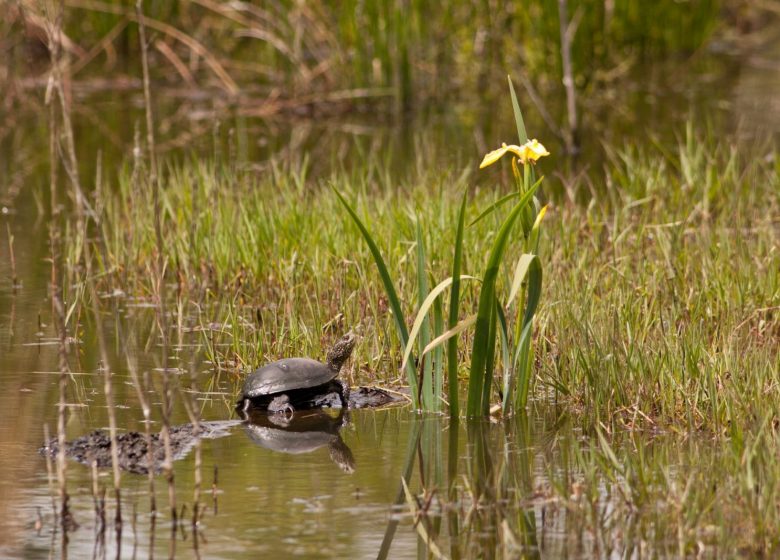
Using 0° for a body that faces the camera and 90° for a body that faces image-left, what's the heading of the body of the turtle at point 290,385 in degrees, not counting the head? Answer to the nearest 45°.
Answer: approximately 270°
